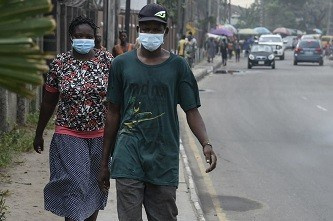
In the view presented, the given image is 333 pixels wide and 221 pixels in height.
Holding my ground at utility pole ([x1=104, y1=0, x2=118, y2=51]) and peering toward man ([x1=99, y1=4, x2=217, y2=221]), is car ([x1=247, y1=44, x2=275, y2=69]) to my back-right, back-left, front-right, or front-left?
back-left

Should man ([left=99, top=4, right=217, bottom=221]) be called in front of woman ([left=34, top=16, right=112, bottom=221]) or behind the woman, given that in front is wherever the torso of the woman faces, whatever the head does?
in front

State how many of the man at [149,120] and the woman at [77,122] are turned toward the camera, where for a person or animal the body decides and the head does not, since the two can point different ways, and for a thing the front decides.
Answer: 2

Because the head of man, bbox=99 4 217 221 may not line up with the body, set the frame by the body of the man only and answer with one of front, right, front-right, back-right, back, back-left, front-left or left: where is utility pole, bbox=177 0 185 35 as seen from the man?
back

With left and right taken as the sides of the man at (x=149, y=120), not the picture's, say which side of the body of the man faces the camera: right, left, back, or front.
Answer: front

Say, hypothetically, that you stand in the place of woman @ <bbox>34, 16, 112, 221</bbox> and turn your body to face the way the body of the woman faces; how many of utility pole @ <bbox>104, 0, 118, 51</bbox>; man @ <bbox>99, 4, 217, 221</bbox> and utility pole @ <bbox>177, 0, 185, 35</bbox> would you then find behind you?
2

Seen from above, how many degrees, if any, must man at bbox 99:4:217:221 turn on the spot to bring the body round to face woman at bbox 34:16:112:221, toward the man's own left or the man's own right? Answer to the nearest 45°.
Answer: approximately 135° to the man's own right

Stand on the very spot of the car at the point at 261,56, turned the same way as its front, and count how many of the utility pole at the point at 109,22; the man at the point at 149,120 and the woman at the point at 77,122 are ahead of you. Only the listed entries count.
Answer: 3

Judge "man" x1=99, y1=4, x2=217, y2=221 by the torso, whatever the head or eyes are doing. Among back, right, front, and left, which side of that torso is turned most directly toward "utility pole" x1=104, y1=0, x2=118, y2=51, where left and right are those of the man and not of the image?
back

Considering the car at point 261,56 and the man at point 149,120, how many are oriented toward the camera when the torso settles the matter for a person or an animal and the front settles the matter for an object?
2

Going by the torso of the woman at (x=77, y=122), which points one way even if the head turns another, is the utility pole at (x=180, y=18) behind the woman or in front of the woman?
behind

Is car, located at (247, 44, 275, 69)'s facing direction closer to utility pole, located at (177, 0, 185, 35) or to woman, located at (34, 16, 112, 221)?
the woman
